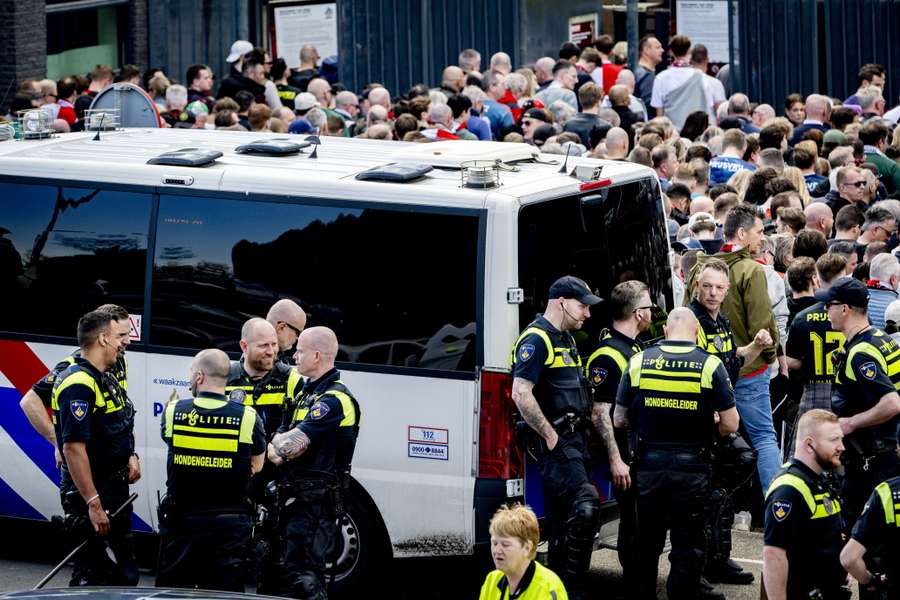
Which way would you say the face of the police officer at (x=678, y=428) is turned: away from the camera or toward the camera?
away from the camera

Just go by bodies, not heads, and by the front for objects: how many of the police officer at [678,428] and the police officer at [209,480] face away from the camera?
2

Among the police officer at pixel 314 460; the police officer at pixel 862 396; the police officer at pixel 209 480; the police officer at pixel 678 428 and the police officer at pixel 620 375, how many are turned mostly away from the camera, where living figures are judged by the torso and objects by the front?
2

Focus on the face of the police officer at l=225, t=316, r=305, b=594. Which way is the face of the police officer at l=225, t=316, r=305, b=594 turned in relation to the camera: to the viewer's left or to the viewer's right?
to the viewer's right

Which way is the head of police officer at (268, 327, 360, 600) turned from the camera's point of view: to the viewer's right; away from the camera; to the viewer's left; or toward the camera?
to the viewer's left

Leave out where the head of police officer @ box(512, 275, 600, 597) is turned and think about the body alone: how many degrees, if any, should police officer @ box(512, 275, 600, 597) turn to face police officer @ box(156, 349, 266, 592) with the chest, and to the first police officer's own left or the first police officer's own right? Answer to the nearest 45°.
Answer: approximately 90° to the first police officer's own right

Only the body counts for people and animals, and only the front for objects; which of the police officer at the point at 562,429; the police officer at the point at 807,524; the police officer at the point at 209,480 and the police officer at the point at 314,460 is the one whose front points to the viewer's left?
the police officer at the point at 314,460

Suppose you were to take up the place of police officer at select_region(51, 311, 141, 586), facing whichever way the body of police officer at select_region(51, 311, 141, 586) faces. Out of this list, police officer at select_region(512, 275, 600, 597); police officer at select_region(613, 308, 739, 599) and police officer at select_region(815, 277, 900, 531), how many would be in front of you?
3

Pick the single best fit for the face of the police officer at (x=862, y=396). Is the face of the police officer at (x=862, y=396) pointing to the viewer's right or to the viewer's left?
to the viewer's left

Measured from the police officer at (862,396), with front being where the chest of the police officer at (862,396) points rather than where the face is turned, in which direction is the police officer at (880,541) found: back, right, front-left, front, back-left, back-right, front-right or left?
left
